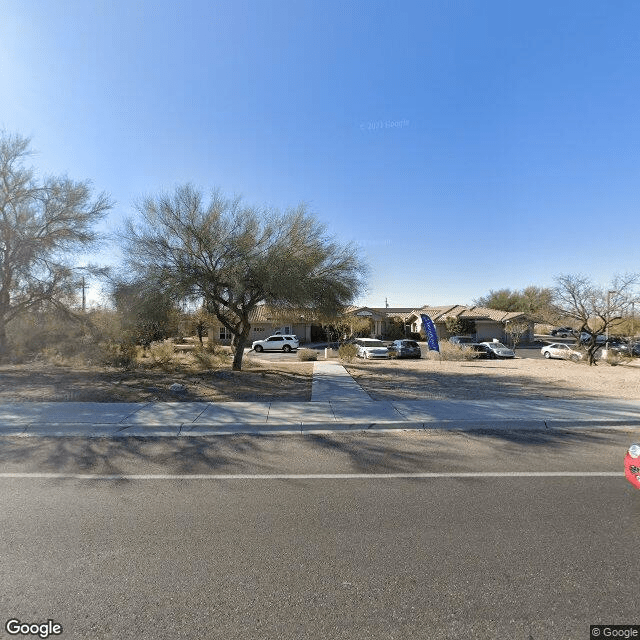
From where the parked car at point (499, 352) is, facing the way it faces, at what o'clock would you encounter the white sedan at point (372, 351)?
The white sedan is roughly at 3 o'clock from the parked car.

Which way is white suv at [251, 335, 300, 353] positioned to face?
to the viewer's left

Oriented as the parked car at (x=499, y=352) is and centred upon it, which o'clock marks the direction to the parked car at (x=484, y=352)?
the parked car at (x=484, y=352) is roughly at 4 o'clock from the parked car at (x=499, y=352).

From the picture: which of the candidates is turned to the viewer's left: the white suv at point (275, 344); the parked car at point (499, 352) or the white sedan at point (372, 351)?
the white suv at point (275, 344)

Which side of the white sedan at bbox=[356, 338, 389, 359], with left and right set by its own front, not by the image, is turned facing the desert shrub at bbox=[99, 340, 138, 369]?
right
